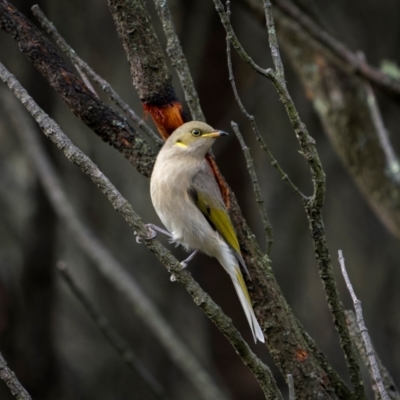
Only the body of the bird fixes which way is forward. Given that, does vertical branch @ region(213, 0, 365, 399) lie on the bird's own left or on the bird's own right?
on the bird's own left

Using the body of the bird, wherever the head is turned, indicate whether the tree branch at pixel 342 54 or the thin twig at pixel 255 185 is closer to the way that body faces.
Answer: the thin twig

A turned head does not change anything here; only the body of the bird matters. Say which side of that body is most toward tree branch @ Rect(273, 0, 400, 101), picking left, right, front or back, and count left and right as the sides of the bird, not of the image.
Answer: back

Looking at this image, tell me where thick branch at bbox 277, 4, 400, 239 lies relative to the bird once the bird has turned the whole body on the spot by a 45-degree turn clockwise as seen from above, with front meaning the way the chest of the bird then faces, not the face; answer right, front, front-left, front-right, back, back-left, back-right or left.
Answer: back-right

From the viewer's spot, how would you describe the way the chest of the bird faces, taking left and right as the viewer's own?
facing the viewer and to the left of the viewer

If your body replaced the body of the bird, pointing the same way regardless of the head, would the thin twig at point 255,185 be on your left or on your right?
on your left

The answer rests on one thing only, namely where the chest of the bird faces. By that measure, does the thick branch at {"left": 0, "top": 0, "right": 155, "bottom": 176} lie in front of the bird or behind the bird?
in front
